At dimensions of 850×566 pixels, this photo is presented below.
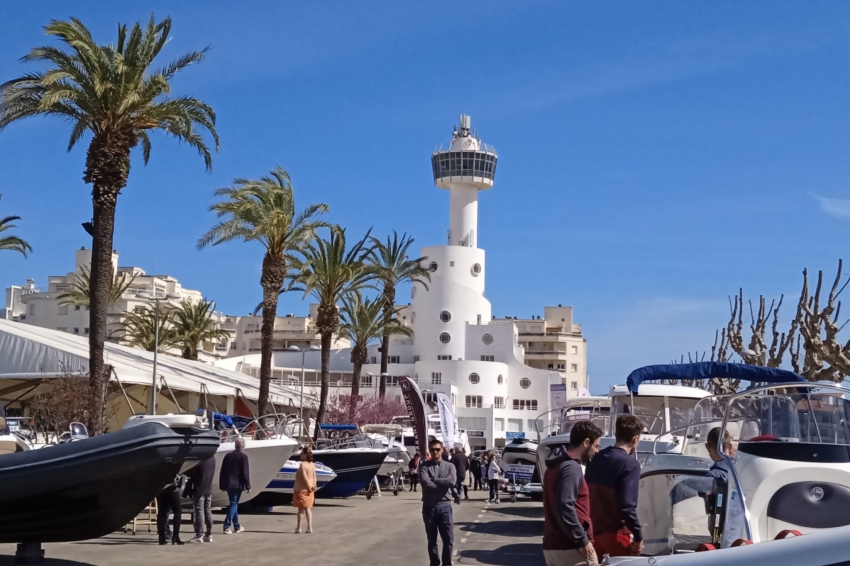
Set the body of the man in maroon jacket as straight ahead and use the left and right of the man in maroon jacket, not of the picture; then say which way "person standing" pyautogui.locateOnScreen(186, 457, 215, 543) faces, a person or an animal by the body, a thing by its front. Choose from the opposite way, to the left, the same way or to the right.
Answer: to the right

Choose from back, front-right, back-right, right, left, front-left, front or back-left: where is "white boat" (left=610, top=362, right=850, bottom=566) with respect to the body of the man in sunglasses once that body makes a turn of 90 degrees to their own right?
back-left

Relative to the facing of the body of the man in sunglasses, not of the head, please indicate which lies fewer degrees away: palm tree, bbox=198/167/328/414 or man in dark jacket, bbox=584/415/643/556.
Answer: the man in dark jacket

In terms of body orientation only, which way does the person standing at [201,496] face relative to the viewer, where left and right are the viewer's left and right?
facing the viewer and to the left of the viewer

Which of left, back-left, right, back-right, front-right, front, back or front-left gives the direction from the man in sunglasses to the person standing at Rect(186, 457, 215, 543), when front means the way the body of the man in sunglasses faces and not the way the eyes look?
back-right

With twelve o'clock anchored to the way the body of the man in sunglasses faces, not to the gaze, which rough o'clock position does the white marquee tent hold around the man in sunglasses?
The white marquee tent is roughly at 5 o'clock from the man in sunglasses.

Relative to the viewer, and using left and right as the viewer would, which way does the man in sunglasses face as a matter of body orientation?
facing the viewer

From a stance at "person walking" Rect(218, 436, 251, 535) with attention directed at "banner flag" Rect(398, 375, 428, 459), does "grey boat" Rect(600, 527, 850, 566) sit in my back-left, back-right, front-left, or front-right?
back-right
